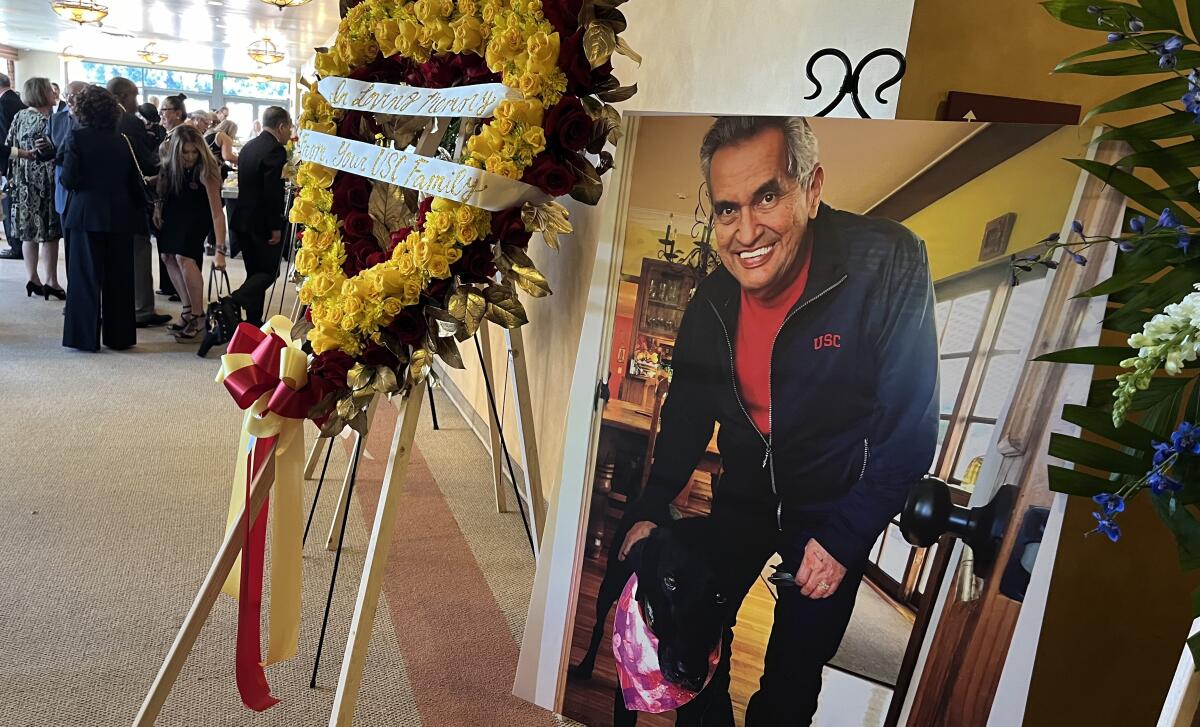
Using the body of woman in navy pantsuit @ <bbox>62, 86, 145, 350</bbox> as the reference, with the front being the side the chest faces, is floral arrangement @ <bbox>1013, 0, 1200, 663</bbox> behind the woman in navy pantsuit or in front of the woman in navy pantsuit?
behind

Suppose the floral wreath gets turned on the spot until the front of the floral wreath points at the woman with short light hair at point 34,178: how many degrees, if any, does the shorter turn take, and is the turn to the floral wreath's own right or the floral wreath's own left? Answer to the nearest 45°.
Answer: approximately 90° to the floral wreath's own right

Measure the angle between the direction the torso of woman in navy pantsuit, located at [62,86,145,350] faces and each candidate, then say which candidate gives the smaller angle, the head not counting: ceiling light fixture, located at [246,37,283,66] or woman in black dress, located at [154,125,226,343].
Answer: the ceiling light fixture

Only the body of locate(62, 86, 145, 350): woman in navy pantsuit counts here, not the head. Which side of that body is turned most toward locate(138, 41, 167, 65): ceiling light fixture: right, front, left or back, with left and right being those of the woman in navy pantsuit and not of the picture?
front

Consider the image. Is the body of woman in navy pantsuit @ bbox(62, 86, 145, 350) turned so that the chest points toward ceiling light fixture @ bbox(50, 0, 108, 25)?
yes

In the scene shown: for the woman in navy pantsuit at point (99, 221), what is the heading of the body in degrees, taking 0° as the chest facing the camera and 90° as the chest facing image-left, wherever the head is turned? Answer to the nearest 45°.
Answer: approximately 180°

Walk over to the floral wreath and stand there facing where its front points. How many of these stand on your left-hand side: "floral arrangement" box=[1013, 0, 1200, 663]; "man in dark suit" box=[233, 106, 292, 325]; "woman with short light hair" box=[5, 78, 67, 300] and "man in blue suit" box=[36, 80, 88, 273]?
1

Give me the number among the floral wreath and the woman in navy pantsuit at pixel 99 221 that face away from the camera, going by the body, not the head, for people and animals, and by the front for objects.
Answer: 1

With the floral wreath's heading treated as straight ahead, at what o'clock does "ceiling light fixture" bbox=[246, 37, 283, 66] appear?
The ceiling light fixture is roughly at 4 o'clock from the floral wreath.

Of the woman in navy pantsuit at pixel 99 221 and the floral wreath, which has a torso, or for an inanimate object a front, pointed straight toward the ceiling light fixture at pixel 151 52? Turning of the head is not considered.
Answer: the woman in navy pantsuit

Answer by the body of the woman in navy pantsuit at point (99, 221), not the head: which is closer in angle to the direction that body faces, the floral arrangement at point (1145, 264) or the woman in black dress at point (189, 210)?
the woman in black dress

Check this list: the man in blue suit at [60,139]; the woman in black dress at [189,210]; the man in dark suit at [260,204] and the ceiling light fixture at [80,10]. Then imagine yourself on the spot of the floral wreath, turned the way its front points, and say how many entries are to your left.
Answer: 0

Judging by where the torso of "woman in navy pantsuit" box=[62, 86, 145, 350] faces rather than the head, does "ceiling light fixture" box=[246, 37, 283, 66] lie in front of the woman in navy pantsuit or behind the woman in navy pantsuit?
in front

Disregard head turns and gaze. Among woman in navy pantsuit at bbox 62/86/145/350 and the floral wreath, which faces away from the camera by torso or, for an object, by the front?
the woman in navy pantsuit

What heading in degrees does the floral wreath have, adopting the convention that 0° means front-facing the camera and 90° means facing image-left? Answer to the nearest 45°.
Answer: approximately 45°

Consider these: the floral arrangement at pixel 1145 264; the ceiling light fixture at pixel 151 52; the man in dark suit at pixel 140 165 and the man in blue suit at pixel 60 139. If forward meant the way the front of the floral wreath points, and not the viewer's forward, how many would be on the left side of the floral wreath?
1

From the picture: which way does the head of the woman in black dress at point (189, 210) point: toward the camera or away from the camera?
toward the camera
